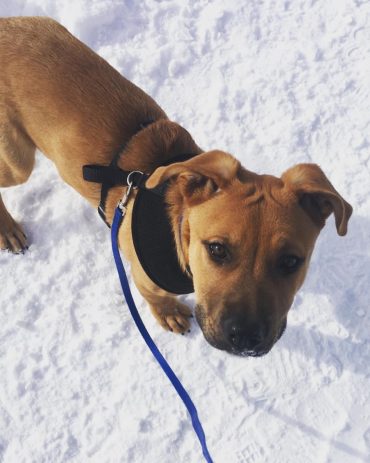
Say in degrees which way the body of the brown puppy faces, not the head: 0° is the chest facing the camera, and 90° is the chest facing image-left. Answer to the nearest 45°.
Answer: approximately 315°
